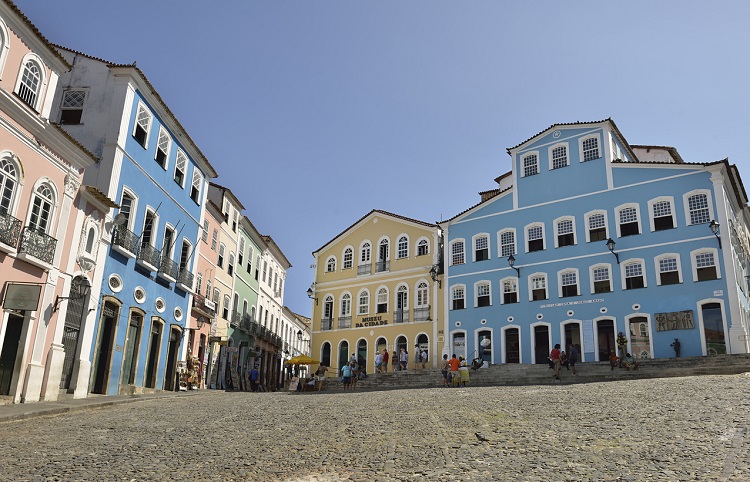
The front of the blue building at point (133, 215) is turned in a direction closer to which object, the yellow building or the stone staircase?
the stone staircase

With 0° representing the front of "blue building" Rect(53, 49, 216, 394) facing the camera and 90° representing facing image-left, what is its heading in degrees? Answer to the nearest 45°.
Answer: approximately 315°

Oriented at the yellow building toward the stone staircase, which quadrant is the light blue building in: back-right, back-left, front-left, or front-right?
front-left

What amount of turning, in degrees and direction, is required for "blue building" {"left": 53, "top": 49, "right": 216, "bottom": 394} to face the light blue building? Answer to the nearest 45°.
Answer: approximately 45° to its left

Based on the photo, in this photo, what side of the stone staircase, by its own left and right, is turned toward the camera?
front

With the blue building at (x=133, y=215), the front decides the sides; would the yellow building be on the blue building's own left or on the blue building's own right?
on the blue building's own left

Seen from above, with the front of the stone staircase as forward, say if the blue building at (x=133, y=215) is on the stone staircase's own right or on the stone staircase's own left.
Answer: on the stone staircase's own right

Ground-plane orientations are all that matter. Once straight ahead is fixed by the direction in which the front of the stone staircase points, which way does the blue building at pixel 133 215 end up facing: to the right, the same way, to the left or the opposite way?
to the left

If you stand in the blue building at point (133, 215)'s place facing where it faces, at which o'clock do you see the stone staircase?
The stone staircase is roughly at 11 o'clock from the blue building.

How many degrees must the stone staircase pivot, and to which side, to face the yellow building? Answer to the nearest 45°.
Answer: approximately 135° to its right

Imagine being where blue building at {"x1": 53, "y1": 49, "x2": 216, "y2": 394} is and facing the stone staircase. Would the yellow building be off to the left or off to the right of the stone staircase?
left

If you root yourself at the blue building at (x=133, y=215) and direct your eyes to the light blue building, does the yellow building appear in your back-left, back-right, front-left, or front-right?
front-left

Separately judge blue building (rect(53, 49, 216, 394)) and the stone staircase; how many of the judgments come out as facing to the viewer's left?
0
